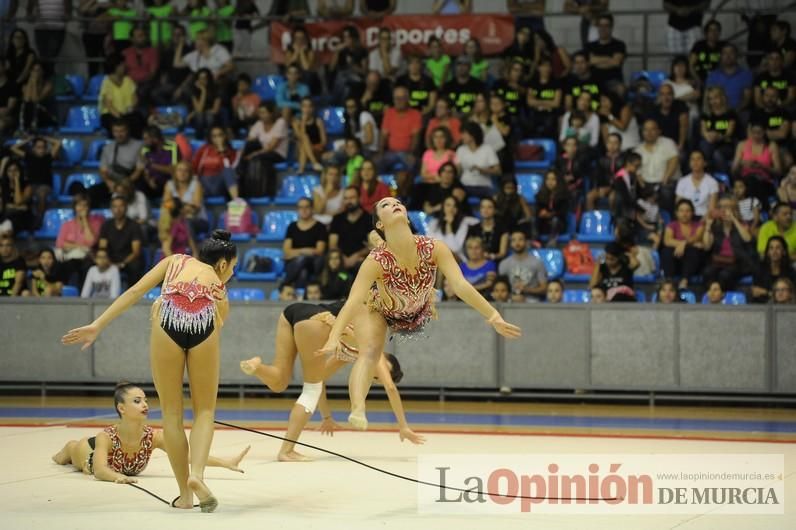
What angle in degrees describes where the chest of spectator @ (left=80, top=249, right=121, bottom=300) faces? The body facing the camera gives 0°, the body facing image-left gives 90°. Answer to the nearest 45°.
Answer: approximately 0°

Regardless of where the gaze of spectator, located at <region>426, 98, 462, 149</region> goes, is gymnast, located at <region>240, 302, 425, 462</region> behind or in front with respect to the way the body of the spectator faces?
in front

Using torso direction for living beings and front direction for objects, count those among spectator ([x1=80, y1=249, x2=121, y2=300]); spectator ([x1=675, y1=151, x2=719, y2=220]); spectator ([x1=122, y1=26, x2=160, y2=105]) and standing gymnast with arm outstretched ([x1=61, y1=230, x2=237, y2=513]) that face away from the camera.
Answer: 1

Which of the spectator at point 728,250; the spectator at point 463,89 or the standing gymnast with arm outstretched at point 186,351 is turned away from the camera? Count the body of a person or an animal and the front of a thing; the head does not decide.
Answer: the standing gymnast with arm outstretched

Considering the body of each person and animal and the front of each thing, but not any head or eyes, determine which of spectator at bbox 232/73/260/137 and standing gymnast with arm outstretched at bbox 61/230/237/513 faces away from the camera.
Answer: the standing gymnast with arm outstretched

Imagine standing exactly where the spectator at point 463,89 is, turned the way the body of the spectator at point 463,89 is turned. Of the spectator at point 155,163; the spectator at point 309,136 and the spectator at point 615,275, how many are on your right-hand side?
2

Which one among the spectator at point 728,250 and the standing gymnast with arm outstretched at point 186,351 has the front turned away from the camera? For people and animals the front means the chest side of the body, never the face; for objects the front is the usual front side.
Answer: the standing gymnast with arm outstretched

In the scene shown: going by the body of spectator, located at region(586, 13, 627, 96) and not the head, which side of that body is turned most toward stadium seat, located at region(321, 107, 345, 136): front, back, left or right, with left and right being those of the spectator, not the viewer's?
right
